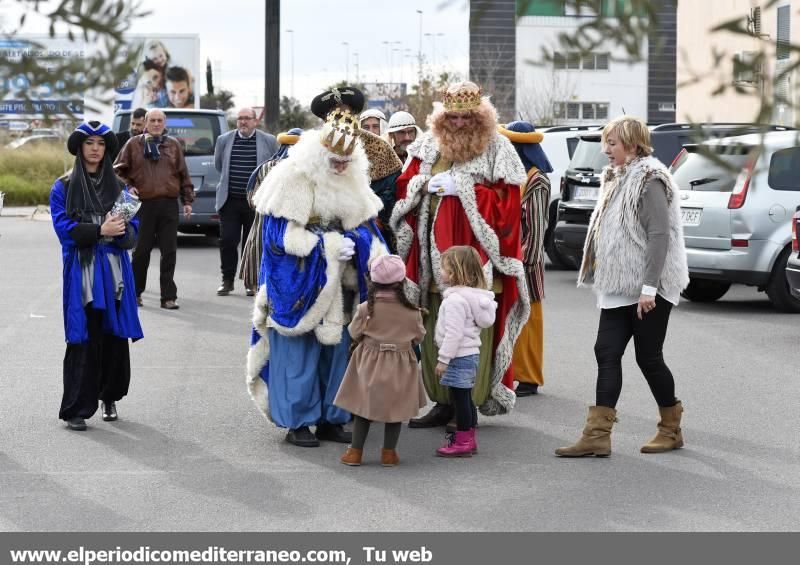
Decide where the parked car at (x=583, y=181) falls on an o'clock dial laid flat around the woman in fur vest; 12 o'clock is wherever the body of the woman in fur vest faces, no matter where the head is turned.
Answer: The parked car is roughly at 3 o'clock from the woman in fur vest.

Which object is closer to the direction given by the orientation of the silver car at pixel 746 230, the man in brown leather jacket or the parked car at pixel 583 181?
the parked car

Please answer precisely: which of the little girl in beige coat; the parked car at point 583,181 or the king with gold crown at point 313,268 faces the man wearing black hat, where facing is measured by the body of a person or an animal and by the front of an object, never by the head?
the little girl in beige coat

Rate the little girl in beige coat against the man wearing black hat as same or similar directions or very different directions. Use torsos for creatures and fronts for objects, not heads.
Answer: very different directions

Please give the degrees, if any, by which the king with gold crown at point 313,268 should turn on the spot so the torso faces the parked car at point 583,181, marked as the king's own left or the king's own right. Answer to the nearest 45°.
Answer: approximately 135° to the king's own left
